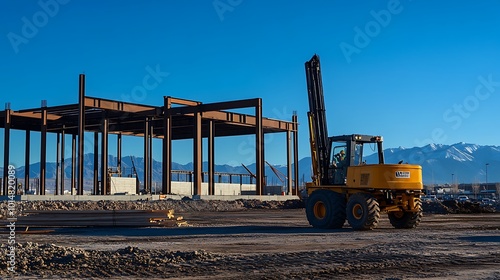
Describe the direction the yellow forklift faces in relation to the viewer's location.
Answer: facing away from the viewer and to the left of the viewer

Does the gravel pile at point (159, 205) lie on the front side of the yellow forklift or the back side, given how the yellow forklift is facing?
on the front side

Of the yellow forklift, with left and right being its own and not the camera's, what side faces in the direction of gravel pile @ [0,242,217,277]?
left

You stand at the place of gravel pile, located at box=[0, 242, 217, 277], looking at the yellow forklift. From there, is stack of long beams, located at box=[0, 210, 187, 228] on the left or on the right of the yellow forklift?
left

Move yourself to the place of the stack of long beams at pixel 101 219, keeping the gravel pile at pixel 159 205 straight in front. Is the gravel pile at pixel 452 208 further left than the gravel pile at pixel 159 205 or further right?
right
